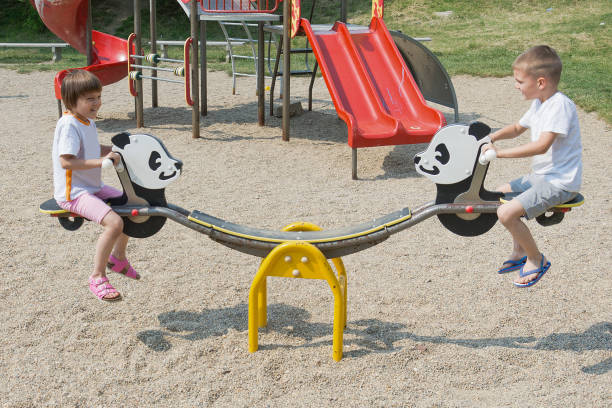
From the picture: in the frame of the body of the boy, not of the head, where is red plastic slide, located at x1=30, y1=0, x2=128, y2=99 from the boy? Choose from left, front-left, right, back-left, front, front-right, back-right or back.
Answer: front-right

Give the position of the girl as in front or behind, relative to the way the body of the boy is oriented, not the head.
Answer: in front

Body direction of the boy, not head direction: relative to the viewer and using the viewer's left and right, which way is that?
facing to the left of the viewer

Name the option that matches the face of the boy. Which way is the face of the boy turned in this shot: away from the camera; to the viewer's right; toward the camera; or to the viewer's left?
to the viewer's left

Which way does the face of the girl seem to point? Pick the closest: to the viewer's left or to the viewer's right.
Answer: to the viewer's right

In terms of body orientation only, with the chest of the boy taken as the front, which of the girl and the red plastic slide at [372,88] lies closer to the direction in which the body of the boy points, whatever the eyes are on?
the girl
